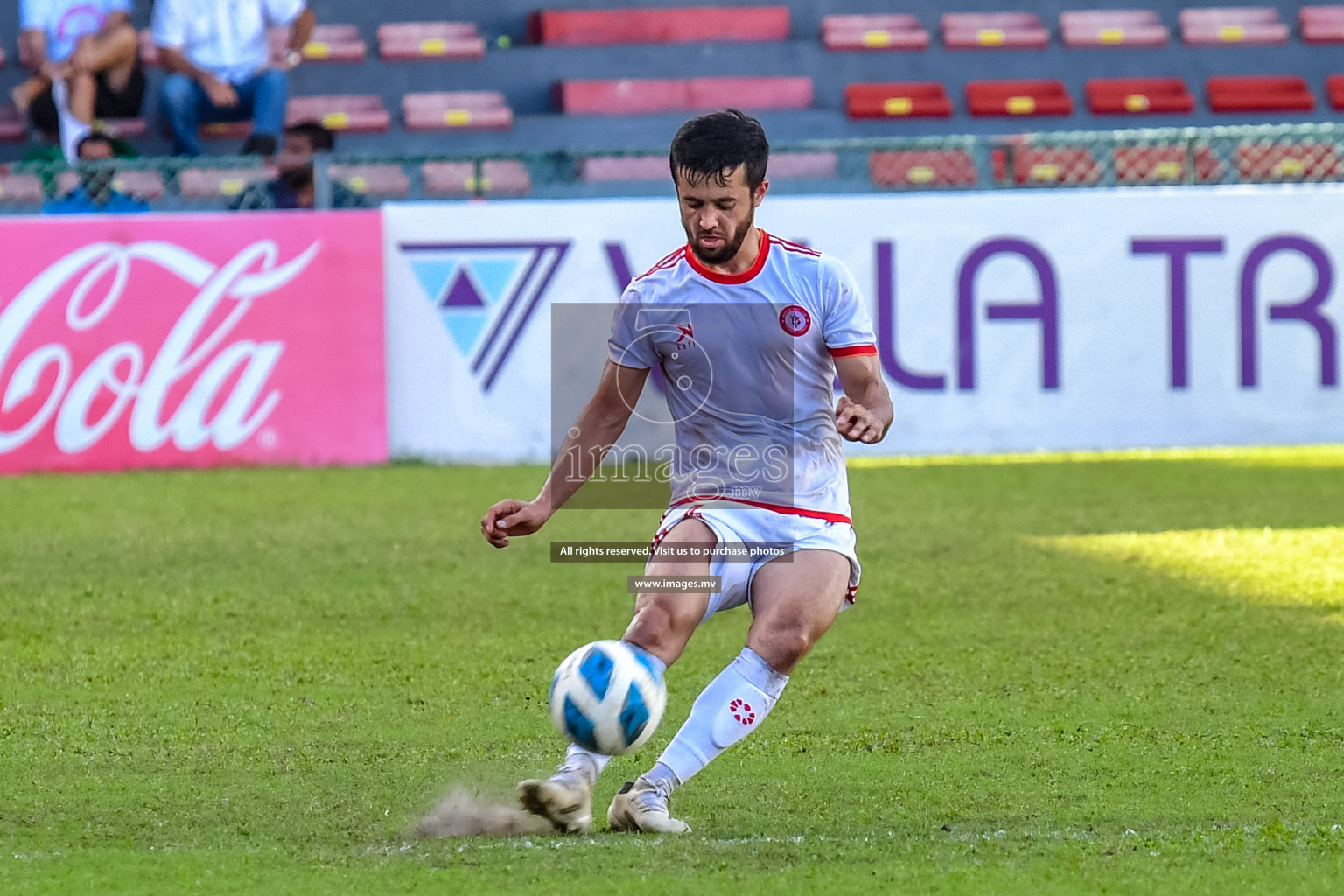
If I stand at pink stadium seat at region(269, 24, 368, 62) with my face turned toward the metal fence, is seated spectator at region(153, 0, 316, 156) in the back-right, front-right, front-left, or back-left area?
front-right

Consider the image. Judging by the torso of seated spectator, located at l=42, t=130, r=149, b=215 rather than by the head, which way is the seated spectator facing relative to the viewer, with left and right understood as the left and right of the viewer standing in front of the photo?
facing the viewer

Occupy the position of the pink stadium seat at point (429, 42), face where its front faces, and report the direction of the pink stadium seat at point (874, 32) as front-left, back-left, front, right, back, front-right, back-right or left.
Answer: left

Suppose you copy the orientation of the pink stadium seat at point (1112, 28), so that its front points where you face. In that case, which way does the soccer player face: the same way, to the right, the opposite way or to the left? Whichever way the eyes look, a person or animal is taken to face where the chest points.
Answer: the same way

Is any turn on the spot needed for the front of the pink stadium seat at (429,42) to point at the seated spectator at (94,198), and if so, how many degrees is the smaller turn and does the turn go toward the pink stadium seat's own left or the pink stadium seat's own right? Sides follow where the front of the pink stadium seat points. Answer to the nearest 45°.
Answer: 0° — it already faces them

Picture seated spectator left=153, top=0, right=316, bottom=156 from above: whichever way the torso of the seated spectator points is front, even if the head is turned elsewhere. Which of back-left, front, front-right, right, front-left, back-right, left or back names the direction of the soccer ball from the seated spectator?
front

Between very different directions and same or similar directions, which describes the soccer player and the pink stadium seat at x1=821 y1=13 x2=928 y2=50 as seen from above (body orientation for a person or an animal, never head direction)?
same or similar directions

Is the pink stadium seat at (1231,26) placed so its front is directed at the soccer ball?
yes

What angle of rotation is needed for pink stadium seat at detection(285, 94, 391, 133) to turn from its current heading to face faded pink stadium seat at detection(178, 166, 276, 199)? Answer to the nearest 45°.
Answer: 0° — it already faces it

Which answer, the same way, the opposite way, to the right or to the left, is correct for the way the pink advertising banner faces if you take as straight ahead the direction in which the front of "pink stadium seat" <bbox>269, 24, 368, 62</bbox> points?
the same way

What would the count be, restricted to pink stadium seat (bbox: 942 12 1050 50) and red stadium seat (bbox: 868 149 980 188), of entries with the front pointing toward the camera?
2

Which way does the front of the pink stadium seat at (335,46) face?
toward the camera

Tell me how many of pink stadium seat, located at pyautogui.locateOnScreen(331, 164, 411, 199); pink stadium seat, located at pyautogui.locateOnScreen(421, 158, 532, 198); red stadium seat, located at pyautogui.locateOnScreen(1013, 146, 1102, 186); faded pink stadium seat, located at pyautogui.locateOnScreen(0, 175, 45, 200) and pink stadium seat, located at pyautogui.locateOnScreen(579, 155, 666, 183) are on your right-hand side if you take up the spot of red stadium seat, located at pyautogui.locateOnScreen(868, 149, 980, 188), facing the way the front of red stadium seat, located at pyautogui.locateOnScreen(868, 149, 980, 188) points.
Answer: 4

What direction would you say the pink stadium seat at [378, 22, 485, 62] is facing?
toward the camera

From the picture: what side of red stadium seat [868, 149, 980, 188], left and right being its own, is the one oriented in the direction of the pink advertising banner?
right

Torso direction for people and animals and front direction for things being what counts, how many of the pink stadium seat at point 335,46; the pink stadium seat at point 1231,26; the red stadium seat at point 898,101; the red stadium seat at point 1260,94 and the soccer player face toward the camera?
5

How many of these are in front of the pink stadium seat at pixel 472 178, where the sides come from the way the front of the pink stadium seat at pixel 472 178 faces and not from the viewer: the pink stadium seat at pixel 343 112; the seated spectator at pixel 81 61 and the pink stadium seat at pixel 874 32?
0

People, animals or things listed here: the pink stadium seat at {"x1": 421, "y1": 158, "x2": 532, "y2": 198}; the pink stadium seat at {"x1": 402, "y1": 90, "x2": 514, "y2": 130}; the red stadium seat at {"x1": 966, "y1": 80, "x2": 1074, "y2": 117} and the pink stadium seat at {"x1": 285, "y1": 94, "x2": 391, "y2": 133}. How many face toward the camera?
4
